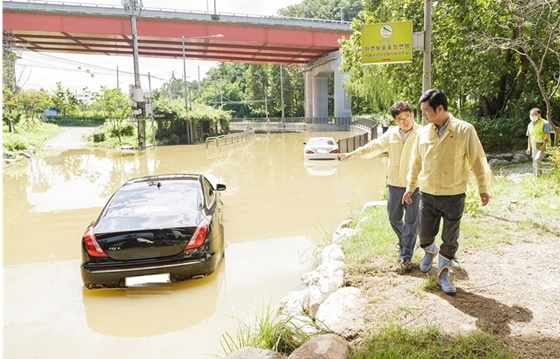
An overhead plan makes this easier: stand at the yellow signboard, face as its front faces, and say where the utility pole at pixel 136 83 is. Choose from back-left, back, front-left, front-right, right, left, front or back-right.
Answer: back-right

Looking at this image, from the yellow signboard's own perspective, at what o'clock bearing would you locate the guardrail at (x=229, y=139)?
The guardrail is roughly at 5 o'clock from the yellow signboard.

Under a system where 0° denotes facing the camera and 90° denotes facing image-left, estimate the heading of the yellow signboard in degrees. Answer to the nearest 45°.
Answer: approximately 0°

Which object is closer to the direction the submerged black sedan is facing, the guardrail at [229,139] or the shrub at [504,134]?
the guardrail

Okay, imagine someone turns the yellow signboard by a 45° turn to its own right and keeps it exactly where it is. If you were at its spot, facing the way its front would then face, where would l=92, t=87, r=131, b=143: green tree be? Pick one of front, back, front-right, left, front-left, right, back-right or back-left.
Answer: right

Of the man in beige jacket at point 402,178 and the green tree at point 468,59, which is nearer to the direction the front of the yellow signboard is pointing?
the man in beige jacket

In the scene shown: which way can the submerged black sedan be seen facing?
away from the camera
